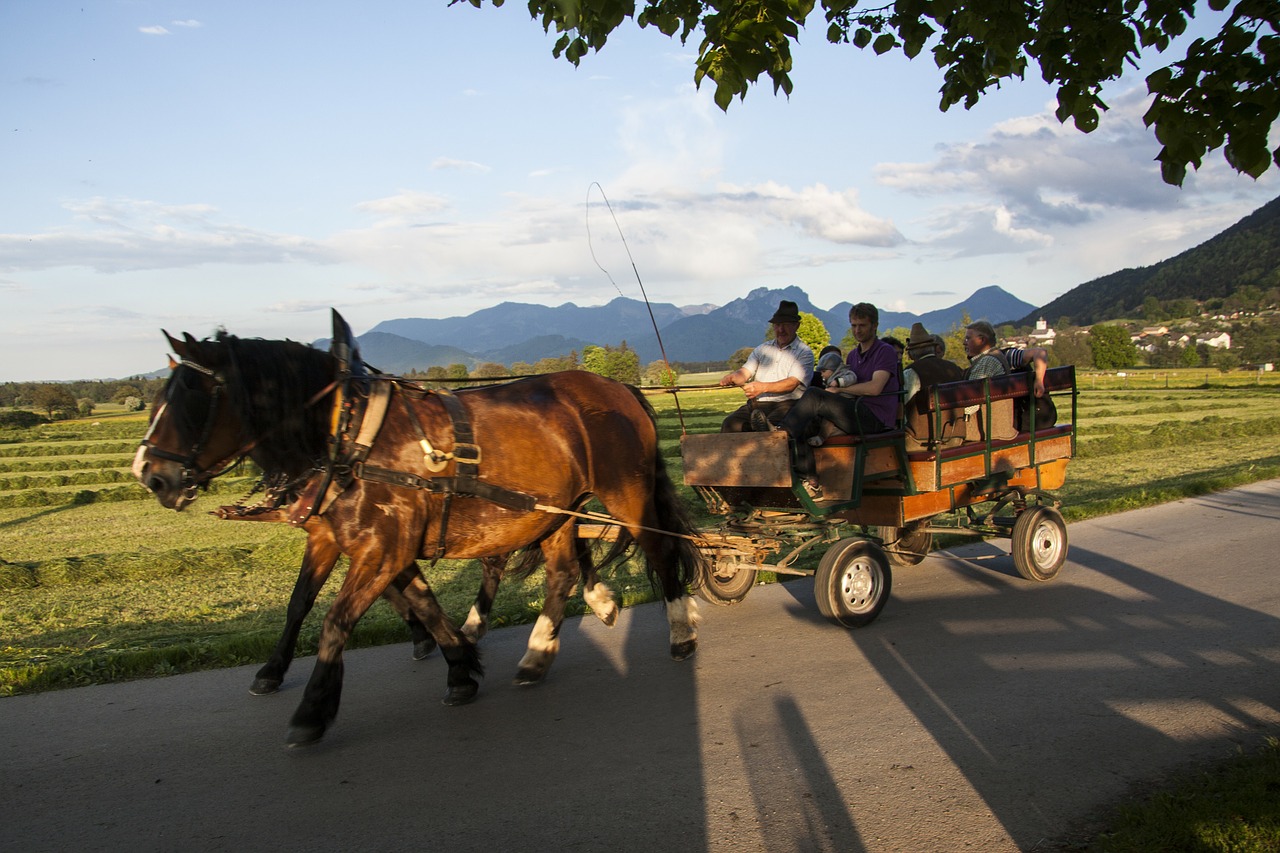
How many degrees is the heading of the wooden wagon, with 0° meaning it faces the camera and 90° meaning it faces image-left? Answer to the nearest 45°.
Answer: approximately 45°

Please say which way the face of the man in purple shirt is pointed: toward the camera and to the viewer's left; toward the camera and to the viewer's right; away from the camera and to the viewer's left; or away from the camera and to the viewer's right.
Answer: toward the camera and to the viewer's left

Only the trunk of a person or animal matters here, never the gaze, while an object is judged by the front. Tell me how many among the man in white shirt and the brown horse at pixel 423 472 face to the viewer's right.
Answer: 0

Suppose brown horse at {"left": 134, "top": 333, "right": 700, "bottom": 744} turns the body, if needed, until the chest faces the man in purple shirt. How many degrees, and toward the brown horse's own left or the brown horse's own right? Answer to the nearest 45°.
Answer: approximately 135° to the brown horse's own left

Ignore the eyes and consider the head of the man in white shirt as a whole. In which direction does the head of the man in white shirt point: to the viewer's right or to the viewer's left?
to the viewer's left

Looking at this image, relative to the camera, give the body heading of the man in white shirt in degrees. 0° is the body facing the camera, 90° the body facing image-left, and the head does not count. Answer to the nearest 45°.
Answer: approximately 45°

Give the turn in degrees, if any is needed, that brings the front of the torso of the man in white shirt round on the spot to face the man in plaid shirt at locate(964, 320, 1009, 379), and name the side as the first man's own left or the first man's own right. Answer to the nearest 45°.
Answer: approximately 180°

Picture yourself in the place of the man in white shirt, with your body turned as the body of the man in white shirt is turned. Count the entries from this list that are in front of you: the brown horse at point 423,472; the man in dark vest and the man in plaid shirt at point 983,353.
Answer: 1

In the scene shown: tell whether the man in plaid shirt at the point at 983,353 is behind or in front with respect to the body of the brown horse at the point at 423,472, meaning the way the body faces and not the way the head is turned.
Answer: behind

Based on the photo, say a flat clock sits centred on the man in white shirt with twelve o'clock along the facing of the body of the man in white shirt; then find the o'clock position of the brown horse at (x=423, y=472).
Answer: The brown horse is roughly at 12 o'clock from the man in white shirt.
